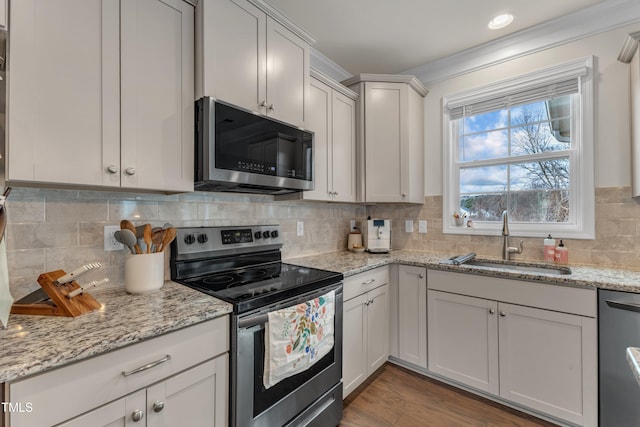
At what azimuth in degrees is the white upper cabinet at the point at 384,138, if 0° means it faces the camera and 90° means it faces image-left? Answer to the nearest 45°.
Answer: approximately 0°

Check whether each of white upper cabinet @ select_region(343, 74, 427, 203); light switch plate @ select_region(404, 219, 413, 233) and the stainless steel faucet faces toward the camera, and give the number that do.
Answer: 3

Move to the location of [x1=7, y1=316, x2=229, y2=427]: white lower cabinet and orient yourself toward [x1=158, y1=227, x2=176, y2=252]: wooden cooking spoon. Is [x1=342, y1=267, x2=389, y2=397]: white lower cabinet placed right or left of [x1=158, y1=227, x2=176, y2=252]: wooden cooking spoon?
right

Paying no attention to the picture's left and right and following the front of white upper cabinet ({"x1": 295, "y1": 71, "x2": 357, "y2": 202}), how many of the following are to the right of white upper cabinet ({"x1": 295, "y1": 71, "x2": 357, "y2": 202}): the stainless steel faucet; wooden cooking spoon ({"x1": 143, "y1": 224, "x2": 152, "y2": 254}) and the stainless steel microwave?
2

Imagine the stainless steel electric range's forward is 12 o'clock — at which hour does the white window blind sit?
The white window blind is roughly at 10 o'clock from the stainless steel electric range.

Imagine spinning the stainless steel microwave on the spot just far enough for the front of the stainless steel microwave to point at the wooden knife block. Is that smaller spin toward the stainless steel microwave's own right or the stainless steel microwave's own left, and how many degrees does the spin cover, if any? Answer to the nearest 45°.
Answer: approximately 90° to the stainless steel microwave's own right

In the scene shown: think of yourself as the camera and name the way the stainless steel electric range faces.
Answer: facing the viewer and to the right of the viewer

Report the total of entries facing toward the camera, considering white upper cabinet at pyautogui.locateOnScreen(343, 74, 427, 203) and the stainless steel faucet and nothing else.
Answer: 2

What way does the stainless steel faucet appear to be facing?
toward the camera

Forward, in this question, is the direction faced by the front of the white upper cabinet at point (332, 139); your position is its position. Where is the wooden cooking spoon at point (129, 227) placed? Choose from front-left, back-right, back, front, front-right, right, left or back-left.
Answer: right
